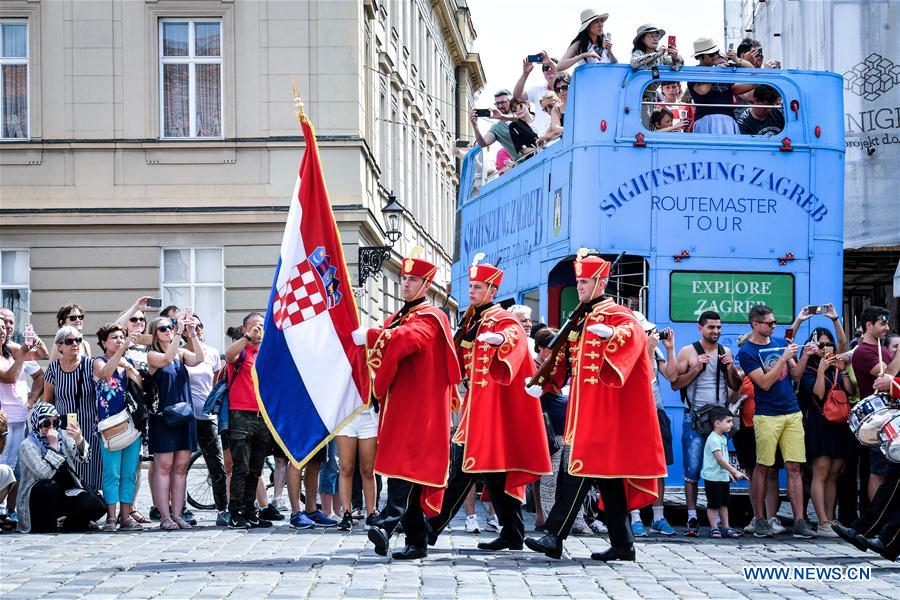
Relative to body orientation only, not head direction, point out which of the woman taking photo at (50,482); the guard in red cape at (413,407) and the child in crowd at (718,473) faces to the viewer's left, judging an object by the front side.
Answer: the guard in red cape

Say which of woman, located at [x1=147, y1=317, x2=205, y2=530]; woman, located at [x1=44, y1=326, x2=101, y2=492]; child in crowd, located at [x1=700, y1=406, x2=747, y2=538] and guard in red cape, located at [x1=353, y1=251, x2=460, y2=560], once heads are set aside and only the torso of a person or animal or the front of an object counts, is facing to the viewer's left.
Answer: the guard in red cape

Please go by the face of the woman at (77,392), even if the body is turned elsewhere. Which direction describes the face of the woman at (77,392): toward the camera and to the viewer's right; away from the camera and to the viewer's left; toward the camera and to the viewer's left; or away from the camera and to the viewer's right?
toward the camera and to the viewer's right

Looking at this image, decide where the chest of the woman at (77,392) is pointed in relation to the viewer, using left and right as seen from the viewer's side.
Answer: facing the viewer and to the right of the viewer

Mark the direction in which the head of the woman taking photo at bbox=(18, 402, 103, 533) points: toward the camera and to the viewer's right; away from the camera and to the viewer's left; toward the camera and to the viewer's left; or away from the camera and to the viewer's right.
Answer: toward the camera and to the viewer's right

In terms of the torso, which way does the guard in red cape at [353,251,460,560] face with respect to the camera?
to the viewer's left

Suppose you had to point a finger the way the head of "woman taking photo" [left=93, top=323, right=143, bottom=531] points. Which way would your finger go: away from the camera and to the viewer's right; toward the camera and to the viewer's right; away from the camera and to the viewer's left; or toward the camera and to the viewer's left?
toward the camera and to the viewer's right
